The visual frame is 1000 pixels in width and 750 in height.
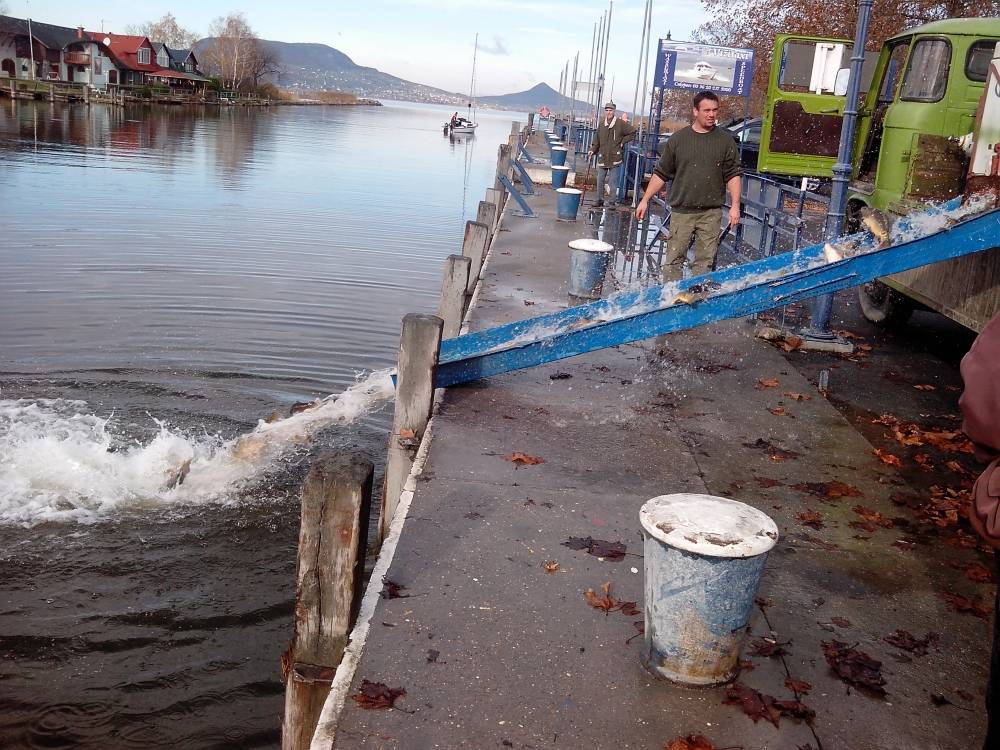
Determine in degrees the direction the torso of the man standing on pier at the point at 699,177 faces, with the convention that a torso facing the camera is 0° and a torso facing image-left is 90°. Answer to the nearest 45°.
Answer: approximately 0°

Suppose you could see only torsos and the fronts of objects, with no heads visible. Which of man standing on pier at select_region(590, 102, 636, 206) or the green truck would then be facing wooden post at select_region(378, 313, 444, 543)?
the man standing on pier

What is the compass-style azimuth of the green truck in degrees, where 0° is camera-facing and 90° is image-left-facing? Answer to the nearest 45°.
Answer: approximately 135°

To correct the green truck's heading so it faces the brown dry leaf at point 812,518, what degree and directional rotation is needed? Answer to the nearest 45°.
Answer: approximately 135° to its left

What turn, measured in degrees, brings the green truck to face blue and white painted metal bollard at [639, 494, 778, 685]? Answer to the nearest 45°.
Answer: approximately 135° to its left

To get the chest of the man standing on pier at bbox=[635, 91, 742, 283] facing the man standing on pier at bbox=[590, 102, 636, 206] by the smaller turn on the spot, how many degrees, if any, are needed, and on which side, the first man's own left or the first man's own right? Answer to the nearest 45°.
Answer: approximately 180°

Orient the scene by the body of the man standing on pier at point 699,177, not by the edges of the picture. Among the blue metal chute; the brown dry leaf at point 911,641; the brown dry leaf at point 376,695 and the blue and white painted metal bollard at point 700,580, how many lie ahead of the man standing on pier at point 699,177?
4

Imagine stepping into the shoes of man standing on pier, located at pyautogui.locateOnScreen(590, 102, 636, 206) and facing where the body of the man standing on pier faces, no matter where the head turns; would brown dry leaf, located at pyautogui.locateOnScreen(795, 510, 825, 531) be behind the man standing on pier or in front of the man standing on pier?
in front

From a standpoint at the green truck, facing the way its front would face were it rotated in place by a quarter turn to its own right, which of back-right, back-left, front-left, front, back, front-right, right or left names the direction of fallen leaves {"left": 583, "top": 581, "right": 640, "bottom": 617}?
back-right

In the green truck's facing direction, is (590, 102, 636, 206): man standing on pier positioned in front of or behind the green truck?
in front

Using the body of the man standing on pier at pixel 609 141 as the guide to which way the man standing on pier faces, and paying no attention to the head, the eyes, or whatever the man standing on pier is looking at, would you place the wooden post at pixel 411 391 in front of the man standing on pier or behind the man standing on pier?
in front

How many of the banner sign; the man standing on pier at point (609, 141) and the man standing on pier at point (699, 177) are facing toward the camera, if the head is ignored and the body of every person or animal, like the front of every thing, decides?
3

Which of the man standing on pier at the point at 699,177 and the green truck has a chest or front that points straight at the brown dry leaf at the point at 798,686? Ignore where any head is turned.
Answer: the man standing on pier
